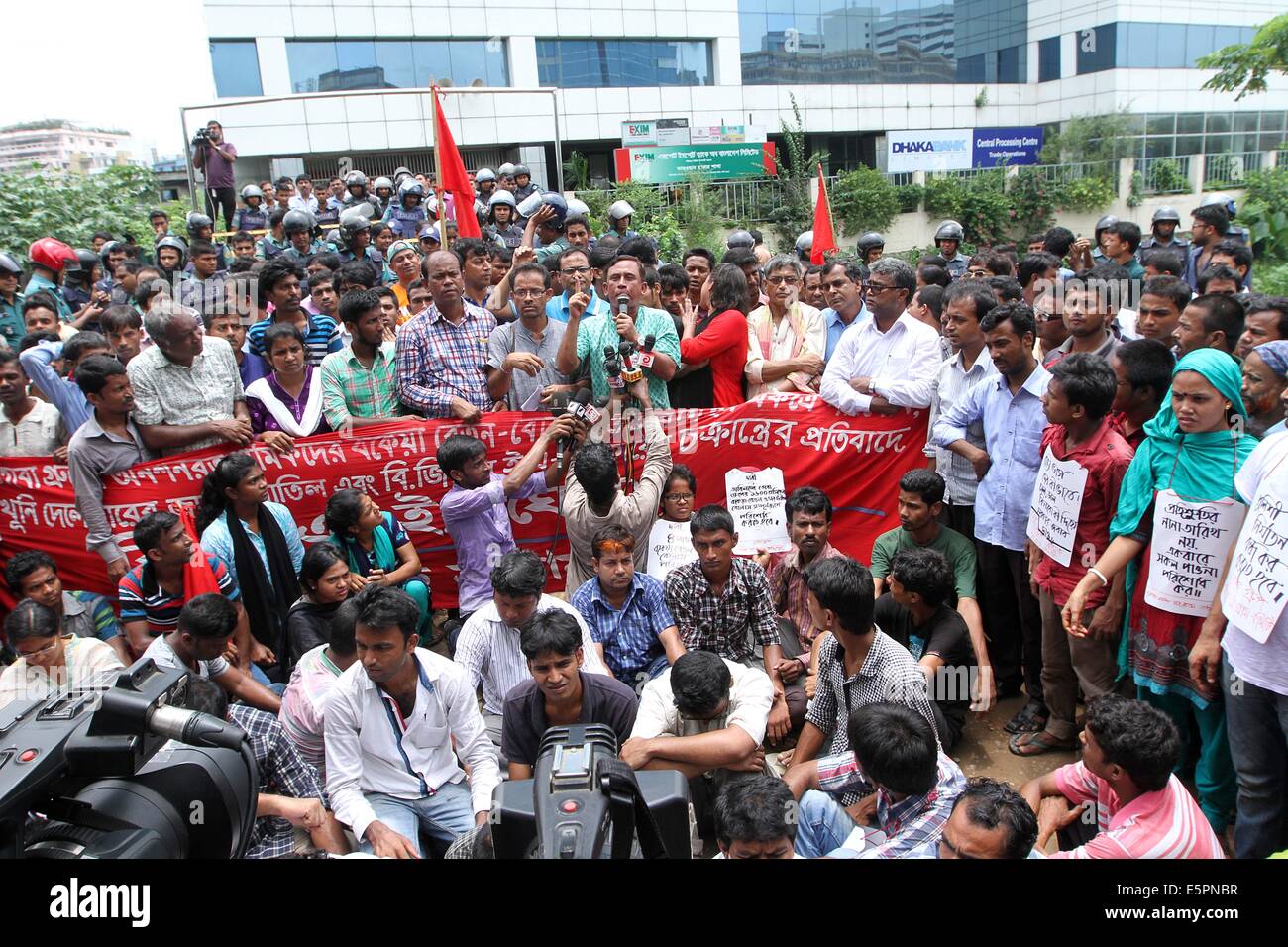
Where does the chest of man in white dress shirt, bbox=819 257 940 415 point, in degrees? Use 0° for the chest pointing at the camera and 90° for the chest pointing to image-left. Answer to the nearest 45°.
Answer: approximately 45°

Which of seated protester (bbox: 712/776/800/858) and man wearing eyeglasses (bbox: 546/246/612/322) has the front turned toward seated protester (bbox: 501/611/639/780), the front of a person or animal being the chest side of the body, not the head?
the man wearing eyeglasses

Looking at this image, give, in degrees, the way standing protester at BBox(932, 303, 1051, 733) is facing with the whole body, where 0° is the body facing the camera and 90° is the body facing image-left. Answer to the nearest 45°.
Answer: approximately 45°

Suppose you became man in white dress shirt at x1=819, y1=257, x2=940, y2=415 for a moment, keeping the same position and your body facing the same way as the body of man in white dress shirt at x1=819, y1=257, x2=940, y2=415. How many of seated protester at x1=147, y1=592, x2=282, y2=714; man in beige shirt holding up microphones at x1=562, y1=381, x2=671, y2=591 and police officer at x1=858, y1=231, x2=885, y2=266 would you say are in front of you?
2

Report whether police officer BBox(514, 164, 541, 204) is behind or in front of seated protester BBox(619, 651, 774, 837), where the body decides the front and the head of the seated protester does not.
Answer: behind

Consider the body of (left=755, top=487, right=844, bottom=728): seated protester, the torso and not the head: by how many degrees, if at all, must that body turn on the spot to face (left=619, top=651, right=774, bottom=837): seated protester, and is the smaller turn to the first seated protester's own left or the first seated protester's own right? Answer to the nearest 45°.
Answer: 0° — they already face them

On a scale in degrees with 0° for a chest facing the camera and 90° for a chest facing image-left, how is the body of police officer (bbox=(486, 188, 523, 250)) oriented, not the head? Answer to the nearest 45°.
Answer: approximately 0°

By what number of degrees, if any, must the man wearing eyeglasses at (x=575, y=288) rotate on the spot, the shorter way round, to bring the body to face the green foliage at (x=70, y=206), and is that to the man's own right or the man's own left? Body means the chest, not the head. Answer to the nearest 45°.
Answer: approximately 135° to the man's own right

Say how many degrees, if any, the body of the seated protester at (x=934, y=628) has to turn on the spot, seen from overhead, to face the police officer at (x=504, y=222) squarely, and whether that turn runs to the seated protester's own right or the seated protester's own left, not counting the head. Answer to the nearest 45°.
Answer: approximately 90° to the seated protester's own right

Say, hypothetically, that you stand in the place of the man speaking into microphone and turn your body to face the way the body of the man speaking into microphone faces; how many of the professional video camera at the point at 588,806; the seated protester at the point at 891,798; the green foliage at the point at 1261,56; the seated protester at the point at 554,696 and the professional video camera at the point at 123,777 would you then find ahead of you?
4

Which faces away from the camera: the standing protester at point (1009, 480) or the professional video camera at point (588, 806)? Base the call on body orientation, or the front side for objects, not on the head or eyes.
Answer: the professional video camera
